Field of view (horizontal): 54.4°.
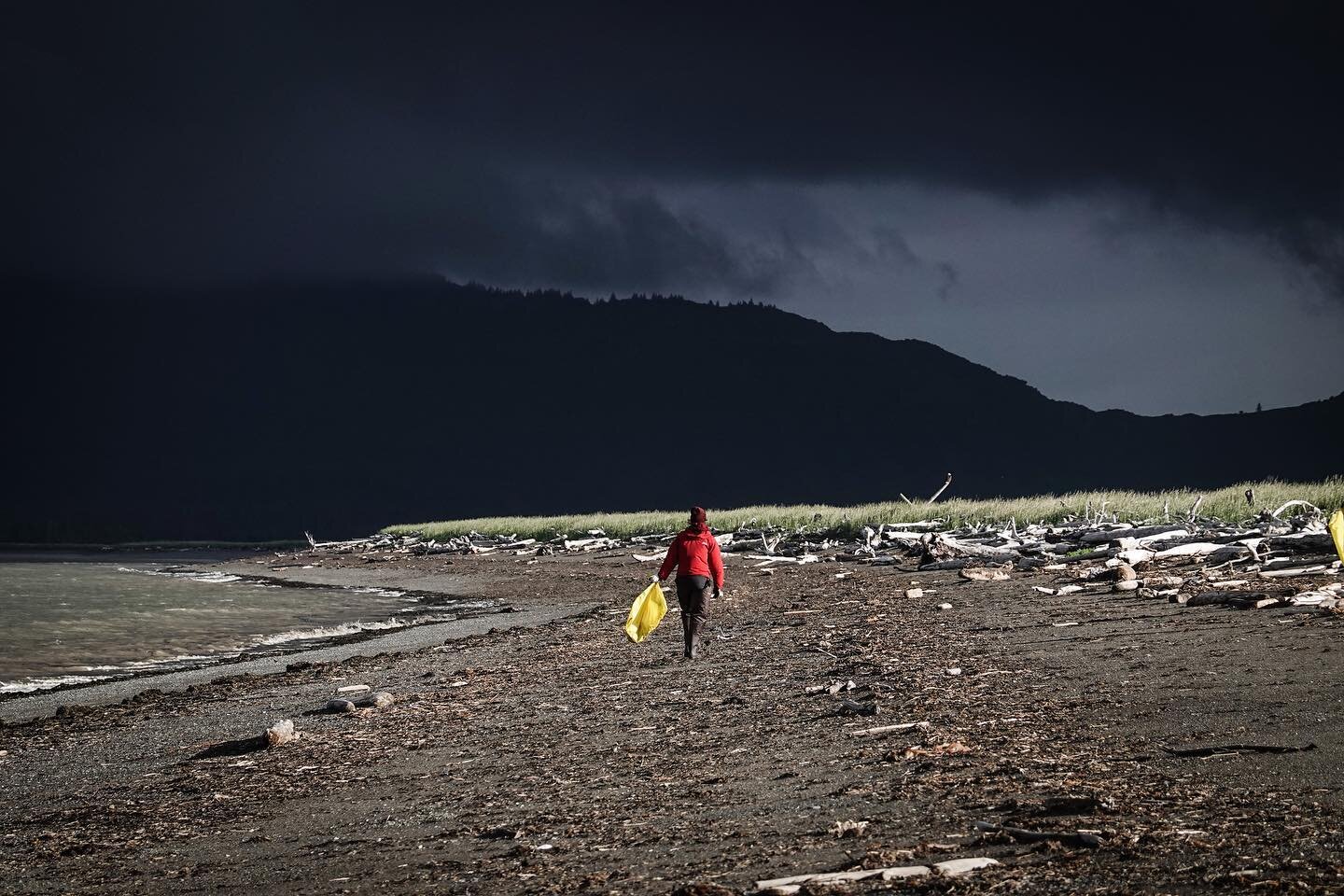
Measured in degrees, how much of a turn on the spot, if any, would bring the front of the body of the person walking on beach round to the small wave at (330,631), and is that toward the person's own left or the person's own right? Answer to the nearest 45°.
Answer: approximately 45° to the person's own left

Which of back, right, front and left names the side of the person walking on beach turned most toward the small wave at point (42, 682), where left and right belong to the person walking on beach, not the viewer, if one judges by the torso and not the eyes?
left

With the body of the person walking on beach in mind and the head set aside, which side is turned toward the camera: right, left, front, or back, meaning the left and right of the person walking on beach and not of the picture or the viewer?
back
